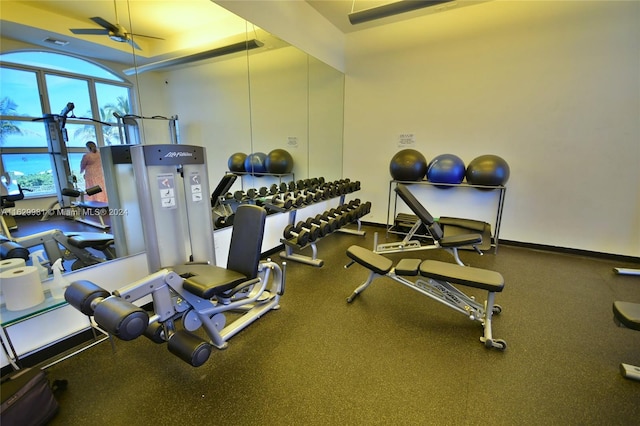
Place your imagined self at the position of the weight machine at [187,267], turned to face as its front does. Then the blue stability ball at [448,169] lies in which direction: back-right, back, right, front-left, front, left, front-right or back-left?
back-left

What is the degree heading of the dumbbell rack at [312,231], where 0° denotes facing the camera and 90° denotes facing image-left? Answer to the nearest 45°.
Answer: approximately 315°

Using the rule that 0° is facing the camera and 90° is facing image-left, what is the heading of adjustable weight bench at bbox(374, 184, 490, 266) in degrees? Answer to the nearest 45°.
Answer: approximately 270°

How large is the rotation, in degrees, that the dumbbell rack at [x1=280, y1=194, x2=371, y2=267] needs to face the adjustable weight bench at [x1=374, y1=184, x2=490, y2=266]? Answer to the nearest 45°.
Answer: approximately 45° to its left

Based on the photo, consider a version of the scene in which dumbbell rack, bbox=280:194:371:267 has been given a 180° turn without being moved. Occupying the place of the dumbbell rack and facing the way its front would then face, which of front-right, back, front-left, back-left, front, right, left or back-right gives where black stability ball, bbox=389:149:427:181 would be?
right

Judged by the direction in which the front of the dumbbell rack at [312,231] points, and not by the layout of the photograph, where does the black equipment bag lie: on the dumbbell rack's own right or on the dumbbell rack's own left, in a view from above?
on the dumbbell rack's own right

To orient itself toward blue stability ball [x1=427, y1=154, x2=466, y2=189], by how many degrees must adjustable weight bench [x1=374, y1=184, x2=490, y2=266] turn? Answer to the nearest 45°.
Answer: approximately 90° to its left

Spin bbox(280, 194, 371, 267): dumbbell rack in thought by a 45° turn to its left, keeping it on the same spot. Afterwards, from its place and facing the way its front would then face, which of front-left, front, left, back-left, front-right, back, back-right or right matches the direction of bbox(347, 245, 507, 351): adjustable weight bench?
front-right

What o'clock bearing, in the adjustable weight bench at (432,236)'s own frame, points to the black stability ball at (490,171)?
The black stability ball is roughly at 10 o'clock from the adjustable weight bench.

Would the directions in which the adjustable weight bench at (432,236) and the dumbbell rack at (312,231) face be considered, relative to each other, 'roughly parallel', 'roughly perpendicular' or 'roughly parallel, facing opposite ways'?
roughly parallel

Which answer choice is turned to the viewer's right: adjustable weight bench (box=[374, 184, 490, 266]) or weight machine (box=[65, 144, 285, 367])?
the adjustable weight bench

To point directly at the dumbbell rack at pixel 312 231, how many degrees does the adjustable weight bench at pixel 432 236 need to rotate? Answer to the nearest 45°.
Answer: approximately 180°

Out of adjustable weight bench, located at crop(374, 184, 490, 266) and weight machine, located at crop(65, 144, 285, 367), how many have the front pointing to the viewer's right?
1

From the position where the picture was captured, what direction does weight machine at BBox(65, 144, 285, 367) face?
facing the viewer and to the left of the viewer
